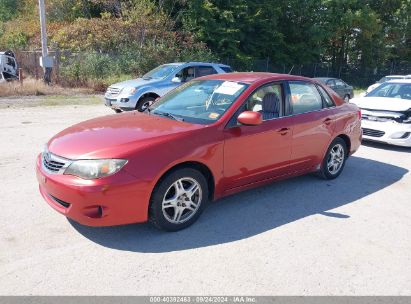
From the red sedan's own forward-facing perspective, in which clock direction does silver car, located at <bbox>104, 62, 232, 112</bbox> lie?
The silver car is roughly at 4 o'clock from the red sedan.

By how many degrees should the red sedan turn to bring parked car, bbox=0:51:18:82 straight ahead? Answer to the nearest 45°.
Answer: approximately 90° to its right

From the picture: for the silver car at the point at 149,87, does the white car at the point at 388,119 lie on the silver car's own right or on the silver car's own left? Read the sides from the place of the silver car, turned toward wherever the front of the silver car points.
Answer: on the silver car's own left

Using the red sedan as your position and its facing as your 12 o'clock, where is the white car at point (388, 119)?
The white car is roughly at 6 o'clock from the red sedan.

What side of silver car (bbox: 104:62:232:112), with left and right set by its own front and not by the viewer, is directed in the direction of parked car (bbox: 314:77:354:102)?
back

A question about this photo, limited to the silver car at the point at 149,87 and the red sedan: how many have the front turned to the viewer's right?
0

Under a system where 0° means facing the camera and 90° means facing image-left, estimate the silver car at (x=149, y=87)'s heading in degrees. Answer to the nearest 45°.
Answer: approximately 45°

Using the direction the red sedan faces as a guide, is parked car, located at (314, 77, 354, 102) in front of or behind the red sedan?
behind

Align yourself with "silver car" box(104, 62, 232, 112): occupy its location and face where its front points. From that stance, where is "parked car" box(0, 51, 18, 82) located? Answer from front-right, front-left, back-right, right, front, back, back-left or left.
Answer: right
